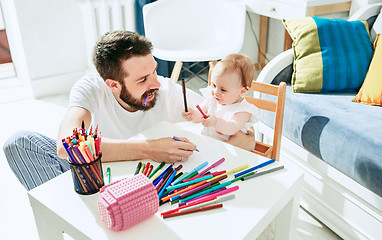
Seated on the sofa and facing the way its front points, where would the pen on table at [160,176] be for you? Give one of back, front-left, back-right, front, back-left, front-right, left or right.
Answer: front

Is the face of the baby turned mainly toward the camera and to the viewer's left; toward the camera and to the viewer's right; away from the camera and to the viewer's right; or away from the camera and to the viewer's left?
toward the camera and to the viewer's left

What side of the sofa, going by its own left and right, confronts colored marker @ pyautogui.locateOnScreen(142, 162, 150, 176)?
front

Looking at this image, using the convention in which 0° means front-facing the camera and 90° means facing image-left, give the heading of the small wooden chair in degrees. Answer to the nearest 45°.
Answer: approximately 45°

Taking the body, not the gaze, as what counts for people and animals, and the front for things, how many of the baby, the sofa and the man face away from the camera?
0

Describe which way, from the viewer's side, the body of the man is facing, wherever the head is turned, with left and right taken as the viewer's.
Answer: facing the viewer and to the right of the viewer

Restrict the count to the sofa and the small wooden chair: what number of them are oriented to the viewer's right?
0

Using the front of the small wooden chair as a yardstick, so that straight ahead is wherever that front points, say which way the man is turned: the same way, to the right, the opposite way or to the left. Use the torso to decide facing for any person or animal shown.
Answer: to the left

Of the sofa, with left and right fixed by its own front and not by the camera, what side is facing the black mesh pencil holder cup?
front

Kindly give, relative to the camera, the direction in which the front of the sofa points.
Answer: facing the viewer and to the left of the viewer

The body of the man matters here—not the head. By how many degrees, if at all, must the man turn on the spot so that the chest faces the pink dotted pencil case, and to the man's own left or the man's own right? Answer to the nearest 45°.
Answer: approximately 45° to the man's own right

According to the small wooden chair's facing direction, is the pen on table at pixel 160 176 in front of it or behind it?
in front
